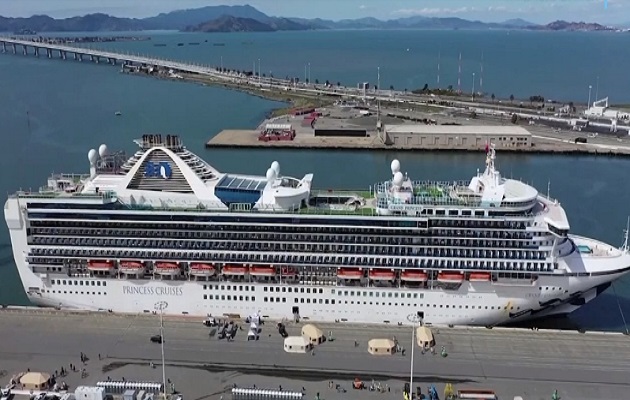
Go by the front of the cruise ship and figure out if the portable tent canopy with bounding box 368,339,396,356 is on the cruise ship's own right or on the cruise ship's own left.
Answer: on the cruise ship's own right

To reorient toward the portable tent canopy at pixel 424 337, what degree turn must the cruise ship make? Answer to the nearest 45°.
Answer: approximately 45° to its right

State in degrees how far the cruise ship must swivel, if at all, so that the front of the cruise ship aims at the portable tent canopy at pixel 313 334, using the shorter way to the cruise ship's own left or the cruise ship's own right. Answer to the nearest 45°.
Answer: approximately 90° to the cruise ship's own right

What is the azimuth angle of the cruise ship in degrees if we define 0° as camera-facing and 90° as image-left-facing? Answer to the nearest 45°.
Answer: approximately 270°
